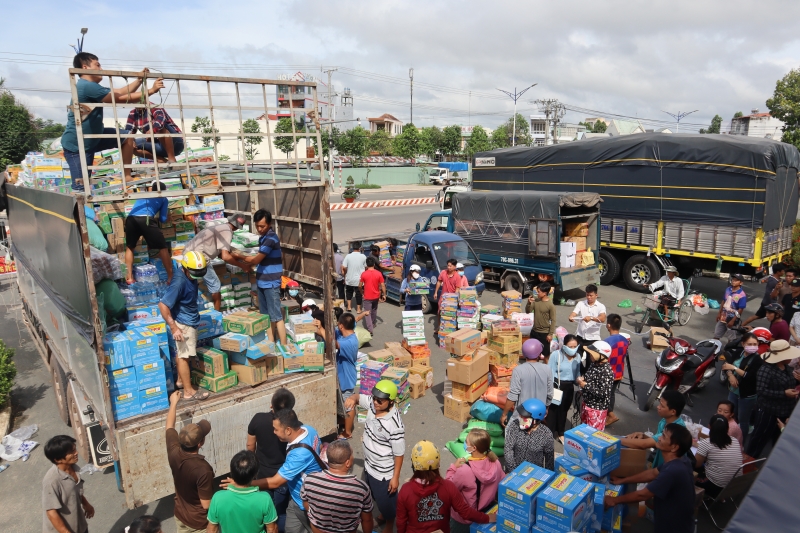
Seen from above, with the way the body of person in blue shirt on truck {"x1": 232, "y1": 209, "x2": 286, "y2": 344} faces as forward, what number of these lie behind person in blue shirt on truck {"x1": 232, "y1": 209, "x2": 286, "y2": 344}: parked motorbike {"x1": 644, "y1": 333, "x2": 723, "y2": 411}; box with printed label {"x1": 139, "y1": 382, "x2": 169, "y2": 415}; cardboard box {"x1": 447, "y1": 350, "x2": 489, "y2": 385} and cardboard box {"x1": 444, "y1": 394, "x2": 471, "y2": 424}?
3

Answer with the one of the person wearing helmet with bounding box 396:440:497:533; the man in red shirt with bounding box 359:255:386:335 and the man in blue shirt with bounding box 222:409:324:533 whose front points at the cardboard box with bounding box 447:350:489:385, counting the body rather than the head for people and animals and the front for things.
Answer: the person wearing helmet

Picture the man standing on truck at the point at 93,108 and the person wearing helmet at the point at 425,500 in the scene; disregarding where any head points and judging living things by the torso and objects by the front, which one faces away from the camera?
the person wearing helmet

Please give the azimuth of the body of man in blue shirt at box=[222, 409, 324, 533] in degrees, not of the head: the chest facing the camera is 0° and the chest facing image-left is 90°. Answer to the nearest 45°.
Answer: approximately 90°

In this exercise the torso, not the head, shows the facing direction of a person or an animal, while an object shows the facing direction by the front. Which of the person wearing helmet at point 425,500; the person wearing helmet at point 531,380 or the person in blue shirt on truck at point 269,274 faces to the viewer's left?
the person in blue shirt on truck at point 269,274

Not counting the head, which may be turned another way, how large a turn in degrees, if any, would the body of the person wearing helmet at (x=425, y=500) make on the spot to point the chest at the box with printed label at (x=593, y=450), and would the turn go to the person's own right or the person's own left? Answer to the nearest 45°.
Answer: approximately 45° to the person's own right

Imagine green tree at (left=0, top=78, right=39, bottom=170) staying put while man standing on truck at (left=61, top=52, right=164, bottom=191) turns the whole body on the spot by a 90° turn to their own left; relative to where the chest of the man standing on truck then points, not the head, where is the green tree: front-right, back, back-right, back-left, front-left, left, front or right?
front

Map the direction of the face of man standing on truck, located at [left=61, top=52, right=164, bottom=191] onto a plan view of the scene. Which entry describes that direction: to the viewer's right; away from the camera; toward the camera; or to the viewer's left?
to the viewer's right

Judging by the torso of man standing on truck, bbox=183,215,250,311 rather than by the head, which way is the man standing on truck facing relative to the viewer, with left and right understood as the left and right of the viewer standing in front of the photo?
facing to the right of the viewer

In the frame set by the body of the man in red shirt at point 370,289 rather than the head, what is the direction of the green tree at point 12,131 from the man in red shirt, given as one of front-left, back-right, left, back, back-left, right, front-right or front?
front-left

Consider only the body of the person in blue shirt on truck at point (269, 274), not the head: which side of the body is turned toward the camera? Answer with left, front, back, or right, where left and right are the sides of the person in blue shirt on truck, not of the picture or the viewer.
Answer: left
